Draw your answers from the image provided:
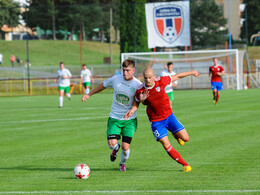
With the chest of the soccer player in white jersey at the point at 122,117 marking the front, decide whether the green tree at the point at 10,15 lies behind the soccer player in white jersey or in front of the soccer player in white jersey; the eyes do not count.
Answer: behind

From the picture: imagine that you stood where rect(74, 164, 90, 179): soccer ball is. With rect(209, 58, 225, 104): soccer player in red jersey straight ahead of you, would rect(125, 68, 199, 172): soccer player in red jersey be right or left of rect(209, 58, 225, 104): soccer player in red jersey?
right

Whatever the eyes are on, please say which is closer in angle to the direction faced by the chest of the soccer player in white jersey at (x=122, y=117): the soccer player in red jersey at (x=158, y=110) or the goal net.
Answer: the soccer player in red jersey

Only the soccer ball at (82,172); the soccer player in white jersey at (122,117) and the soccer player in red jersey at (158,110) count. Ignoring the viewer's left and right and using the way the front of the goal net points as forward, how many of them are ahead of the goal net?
3

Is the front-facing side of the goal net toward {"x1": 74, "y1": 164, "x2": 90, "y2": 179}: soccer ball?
yes

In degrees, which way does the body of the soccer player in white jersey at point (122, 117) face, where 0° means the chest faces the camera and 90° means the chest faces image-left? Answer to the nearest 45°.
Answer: approximately 0°

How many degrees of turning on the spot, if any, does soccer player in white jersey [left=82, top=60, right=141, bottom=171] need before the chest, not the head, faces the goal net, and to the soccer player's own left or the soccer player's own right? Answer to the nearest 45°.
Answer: approximately 180°

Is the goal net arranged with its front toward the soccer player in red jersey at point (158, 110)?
yes

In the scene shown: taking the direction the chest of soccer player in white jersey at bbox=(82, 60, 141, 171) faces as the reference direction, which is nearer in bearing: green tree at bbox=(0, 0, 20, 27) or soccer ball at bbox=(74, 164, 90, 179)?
the soccer ball

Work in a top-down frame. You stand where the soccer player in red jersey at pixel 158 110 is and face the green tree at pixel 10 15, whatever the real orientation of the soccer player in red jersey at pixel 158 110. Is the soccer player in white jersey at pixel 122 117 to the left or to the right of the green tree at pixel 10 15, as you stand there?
left

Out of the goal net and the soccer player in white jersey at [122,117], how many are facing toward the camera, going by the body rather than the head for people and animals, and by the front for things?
2

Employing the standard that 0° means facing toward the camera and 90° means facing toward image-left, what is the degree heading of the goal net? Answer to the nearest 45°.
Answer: approximately 0°
